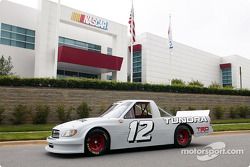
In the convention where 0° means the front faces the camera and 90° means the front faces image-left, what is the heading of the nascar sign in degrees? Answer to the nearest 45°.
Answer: approximately 315°

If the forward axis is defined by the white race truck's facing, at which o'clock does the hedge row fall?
The hedge row is roughly at 4 o'clock from the white race truck.

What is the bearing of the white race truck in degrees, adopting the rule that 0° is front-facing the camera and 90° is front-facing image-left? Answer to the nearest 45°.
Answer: approximately 45°

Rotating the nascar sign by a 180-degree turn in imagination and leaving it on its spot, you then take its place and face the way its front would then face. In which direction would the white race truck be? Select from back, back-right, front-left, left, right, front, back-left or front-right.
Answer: back-left

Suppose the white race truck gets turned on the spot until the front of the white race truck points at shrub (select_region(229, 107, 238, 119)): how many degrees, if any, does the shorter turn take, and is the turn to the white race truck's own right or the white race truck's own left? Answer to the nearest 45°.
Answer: approximately 180°

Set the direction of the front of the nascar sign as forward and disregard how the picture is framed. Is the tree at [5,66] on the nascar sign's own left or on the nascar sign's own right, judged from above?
on the nascar sign's own right

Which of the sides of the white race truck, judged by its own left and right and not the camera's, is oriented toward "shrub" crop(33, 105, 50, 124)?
right

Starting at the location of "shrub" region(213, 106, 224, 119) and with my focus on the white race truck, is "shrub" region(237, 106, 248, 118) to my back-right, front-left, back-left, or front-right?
back-left

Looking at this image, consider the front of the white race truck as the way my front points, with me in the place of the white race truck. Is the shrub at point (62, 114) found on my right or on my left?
on my right

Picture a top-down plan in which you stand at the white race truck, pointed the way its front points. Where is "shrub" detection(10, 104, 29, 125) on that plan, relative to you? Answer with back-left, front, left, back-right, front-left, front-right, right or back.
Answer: right

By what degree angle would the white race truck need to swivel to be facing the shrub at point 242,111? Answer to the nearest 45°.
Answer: approximately 180°
